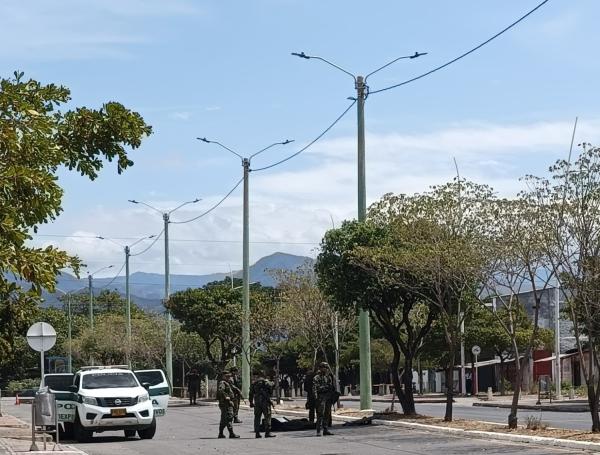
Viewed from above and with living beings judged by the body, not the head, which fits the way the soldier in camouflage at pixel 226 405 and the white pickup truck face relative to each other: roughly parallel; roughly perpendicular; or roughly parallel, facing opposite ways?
roughly perpendicular

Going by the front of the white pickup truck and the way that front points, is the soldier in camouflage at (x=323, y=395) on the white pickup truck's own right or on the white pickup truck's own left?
on the white pickup truck's own left

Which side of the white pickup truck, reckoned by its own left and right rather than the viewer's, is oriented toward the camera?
front

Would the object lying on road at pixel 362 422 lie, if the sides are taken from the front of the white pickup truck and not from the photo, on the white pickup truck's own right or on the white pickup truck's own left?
on the white pickup truck's own left

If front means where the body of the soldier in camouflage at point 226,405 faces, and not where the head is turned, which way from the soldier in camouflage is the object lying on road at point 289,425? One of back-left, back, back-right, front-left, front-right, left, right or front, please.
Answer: front-left

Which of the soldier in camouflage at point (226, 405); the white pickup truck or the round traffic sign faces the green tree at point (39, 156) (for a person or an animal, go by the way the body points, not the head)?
the white pickup truck

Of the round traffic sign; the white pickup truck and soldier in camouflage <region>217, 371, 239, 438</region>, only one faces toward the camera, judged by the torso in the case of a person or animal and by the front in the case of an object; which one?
the white pickup truck
